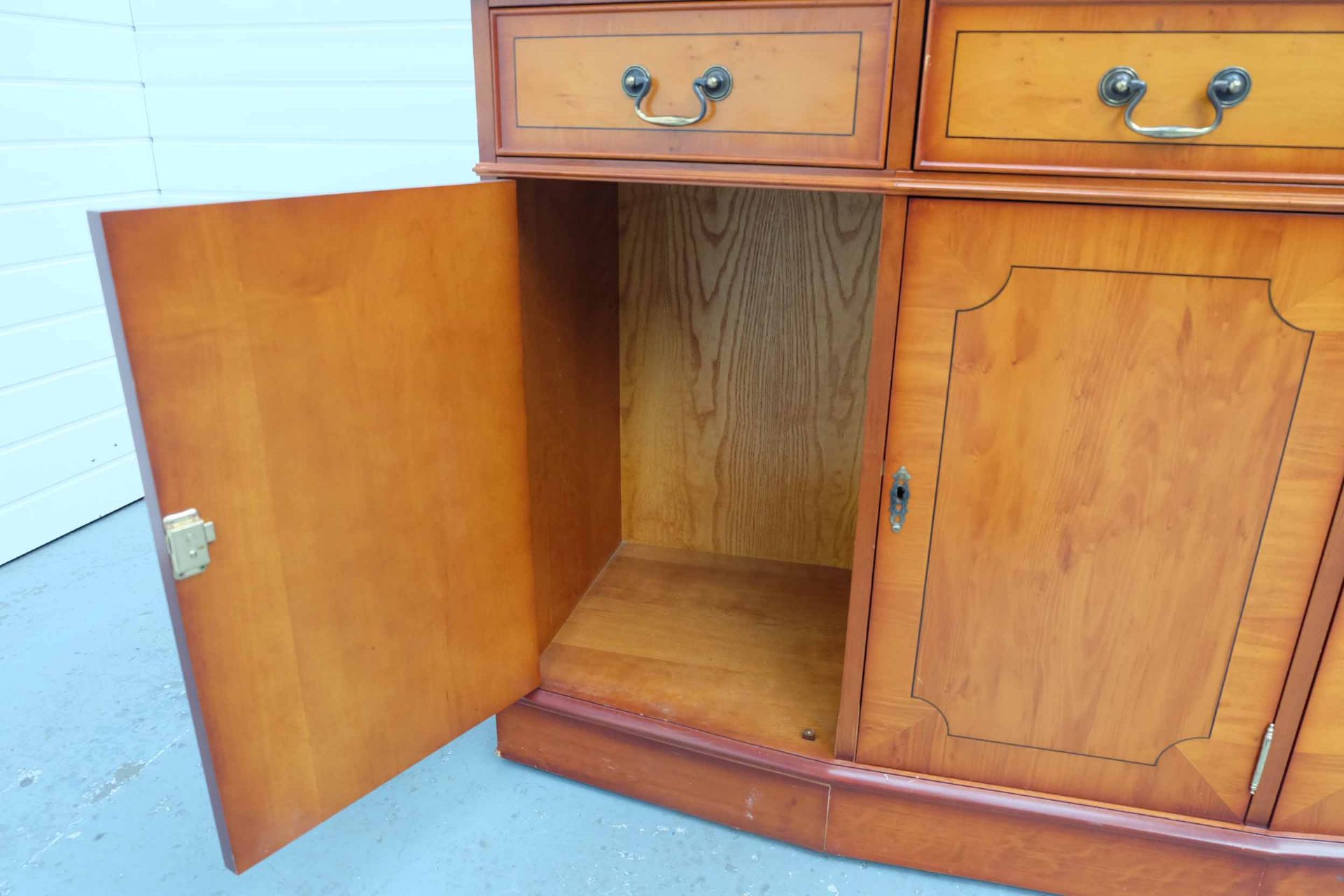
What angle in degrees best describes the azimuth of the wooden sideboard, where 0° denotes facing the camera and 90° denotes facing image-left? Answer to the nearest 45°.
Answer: approximately 0°
